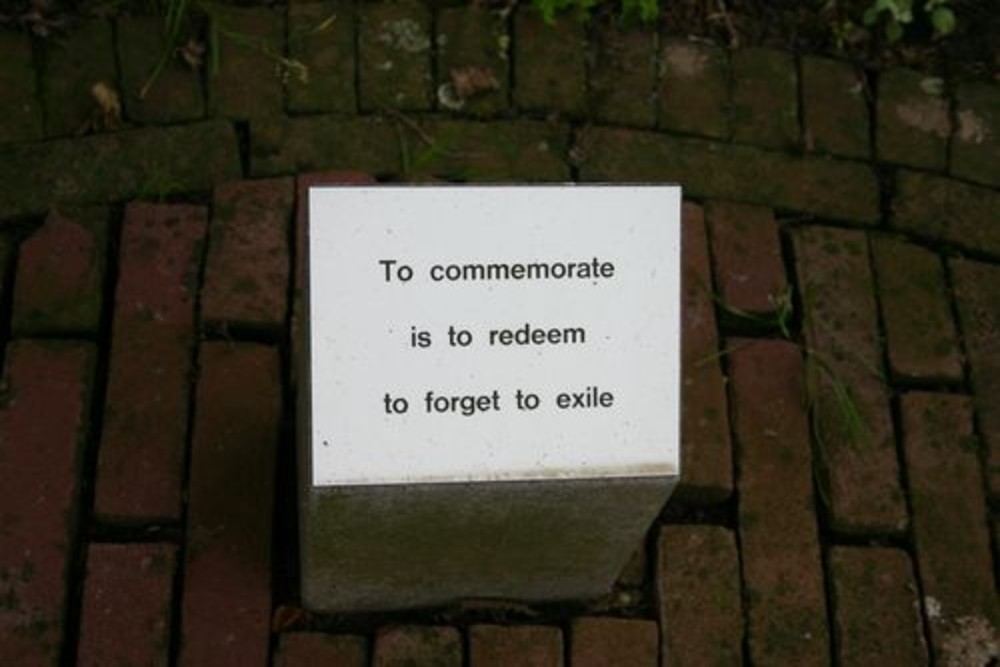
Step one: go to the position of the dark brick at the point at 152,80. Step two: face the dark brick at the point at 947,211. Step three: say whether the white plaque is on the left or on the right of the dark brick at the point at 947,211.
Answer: right

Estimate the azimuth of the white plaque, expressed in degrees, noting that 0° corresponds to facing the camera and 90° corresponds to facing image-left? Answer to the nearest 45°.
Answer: approximately 0°

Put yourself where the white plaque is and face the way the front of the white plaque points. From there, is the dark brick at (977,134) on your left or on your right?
on your left

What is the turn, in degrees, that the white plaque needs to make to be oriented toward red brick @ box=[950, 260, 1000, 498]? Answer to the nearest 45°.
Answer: approximately 135° to its left

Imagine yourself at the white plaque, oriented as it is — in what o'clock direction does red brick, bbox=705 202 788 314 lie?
The red brick is roughly at 7 o'clock from the white plaque.

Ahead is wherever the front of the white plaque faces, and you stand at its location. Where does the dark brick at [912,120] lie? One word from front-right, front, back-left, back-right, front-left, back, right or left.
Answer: back-left

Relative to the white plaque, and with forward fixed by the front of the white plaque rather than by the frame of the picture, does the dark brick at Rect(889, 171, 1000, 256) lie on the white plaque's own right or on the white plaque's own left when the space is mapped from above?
on the white plaque's own left

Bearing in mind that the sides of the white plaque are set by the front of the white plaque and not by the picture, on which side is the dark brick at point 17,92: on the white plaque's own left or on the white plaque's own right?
on the white plaque's own right

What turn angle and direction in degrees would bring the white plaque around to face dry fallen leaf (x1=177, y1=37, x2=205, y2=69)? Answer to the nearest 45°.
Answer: approximately 135° to its right

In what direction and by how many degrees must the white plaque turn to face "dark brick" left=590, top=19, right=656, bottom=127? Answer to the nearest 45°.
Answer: approximately 180°

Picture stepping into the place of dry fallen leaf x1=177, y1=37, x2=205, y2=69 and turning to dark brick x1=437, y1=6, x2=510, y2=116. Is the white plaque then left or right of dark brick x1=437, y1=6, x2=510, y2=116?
right
